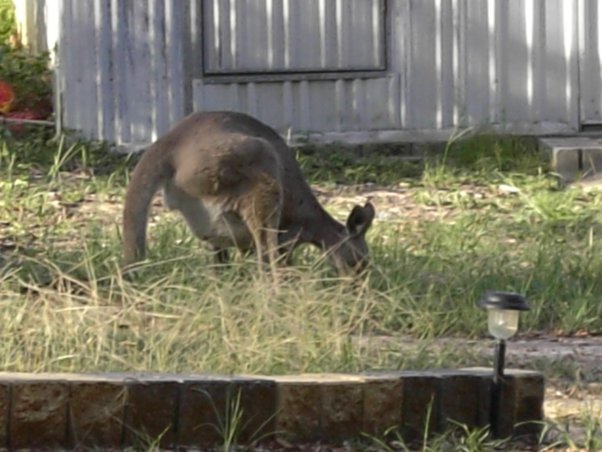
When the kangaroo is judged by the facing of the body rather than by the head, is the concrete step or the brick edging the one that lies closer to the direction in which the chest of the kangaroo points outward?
the concrete step

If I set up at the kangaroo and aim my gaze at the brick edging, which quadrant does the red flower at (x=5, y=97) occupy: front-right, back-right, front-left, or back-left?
back-right

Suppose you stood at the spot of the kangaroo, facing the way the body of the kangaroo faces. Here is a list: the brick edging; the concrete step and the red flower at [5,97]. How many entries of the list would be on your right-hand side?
1

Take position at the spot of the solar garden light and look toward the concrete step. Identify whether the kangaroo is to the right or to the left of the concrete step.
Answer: left

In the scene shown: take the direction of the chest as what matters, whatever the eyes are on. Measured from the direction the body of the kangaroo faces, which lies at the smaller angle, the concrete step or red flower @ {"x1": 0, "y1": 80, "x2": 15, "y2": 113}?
the concrete step

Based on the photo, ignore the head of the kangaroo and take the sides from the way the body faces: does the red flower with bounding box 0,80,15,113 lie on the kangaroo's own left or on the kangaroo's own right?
on the kangaroo's own left

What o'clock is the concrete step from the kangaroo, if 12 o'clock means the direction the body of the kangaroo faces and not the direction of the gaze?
The concrete step is roughly at 10 o'clock from the kangaroo.

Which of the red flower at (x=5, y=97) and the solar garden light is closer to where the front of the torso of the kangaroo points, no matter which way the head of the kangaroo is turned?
the solar garden light

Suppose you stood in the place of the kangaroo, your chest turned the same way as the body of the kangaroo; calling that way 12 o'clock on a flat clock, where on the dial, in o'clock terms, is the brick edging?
The brick edging is roughly at 3 o'clock from the kangaroo.

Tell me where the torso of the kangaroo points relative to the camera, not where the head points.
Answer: to the viewer's right

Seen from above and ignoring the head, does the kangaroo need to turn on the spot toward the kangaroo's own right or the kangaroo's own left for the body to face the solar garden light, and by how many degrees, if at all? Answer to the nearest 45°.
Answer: approximately 90° to the kangaroo's own right
